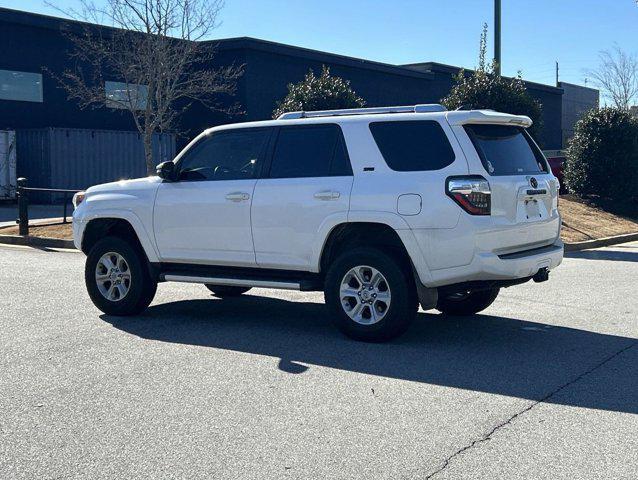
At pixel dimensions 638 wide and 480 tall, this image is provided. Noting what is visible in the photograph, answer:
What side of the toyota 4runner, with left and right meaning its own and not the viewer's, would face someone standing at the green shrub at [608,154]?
right

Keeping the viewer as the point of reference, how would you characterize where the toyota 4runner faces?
facing away from the viewer and to the left of the viewer

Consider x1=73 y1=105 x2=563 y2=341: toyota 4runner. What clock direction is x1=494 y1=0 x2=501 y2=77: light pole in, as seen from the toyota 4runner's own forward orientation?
The light pole is roughly at 2 o'clock from the toyota 4runner.

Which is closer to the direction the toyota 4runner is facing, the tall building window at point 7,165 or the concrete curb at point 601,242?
the tall building window

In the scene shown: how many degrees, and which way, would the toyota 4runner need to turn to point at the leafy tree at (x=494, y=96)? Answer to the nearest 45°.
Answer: approximately 45° to its right

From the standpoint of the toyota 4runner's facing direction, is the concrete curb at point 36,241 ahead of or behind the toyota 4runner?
ahead

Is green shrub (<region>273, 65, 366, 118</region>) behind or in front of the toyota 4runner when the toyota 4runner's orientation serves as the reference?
in front

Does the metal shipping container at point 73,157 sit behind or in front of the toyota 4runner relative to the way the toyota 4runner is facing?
in front

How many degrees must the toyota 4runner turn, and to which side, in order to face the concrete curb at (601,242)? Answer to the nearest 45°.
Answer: approximately 90° to its right
